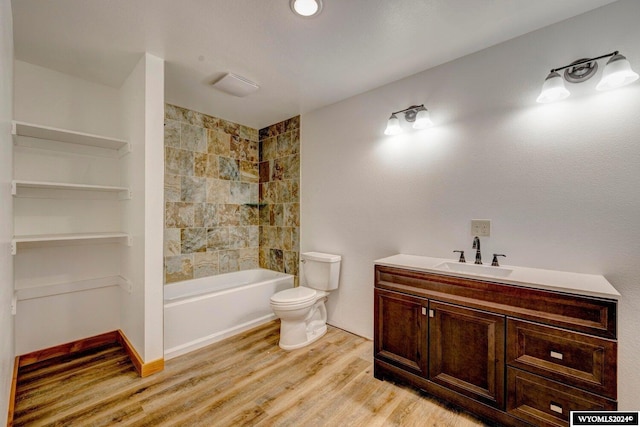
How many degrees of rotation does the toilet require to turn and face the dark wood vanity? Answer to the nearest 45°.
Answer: approximately 90° to its left

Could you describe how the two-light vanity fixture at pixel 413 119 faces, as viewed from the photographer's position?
facing the viewer and to the left of the viewer

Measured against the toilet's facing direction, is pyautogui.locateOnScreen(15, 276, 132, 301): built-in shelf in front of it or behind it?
in front

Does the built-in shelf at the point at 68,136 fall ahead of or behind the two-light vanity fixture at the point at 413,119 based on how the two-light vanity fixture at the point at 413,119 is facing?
ahead

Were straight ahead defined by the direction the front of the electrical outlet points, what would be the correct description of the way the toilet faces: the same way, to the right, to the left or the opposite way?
the same way

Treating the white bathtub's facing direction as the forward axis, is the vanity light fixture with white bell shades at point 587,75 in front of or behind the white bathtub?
in front

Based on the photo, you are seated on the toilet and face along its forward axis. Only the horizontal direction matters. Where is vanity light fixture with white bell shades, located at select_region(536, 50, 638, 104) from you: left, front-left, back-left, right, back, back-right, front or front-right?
left

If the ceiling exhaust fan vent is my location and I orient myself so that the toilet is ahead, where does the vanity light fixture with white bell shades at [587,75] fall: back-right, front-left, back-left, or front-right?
front-right
